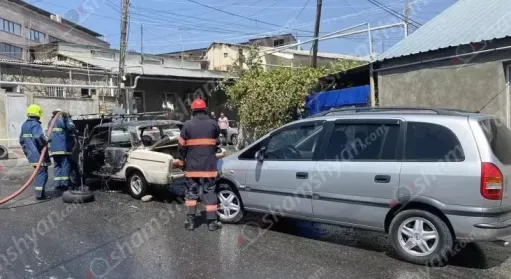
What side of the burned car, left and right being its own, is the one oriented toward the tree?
right

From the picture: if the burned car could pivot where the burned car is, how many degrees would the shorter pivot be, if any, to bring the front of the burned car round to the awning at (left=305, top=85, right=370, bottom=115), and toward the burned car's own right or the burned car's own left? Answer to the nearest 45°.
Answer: approximately 90° to the burned car's own right

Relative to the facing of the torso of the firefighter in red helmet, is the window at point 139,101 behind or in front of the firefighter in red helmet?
in front

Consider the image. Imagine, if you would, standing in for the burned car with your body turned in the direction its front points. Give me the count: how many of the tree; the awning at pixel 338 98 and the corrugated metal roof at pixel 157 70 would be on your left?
0

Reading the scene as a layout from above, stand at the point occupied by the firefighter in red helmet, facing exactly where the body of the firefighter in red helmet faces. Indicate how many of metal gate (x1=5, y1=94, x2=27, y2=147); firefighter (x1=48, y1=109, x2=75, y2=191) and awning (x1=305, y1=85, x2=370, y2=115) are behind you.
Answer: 0

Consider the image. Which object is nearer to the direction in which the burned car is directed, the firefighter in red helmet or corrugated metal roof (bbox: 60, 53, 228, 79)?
the corrugated metal roof

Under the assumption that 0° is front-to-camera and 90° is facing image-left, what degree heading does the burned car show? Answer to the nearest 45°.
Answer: approximately 135°

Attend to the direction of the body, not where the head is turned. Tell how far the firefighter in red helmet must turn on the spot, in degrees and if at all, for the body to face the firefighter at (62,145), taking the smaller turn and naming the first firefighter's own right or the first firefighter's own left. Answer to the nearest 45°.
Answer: approximately 45° to the first firefighter's own left

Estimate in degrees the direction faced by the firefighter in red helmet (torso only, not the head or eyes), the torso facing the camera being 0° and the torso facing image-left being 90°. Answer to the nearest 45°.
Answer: approximately 180°

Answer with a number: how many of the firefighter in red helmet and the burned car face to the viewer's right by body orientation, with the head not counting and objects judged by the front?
0

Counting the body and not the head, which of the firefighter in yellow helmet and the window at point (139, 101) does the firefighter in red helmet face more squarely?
the window

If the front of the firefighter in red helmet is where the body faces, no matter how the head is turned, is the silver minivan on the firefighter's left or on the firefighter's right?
on the firefighter's right

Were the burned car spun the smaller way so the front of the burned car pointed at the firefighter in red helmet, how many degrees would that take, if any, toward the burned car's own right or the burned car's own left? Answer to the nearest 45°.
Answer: approximately 135° to the burned car's own left
